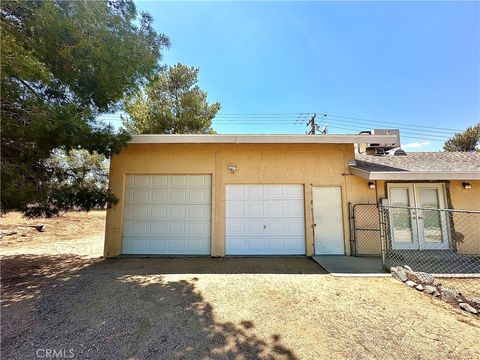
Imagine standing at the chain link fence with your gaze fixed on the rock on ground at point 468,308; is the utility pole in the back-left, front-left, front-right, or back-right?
back-right

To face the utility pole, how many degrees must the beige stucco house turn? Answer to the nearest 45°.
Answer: approximately 180°

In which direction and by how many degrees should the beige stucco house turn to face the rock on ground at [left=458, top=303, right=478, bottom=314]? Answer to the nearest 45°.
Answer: approximately 45° to its left

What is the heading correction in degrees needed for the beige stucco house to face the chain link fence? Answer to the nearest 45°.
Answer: approximately 90° to its left

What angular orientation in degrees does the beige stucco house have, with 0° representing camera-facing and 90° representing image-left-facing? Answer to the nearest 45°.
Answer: approximately 0°

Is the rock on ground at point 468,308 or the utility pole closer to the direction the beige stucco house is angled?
the rock on ground
